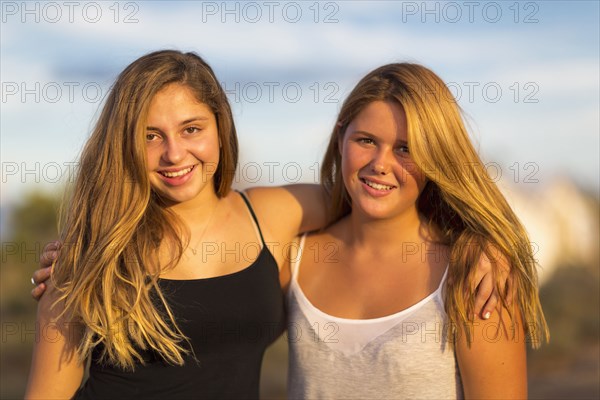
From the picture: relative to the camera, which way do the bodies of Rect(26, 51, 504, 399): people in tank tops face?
toward the camera
